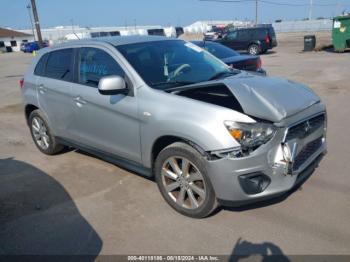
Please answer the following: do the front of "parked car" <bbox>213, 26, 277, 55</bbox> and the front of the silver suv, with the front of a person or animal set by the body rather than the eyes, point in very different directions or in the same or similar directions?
very different directions

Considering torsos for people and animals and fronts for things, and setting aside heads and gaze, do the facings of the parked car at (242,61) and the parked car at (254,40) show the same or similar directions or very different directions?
same or similar directions

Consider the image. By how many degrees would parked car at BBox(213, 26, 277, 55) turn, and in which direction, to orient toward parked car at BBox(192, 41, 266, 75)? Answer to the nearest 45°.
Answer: approximately 135° to its left

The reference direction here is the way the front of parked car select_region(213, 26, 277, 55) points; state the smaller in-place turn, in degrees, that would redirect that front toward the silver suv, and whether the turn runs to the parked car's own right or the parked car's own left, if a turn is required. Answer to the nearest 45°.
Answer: approximately 135° to the parked car's own left

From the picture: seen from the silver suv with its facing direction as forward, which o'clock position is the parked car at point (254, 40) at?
The parked car is roughly at 8 o'clock from the silver suv.

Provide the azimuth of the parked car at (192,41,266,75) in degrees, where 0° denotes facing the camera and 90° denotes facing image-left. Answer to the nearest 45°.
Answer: approximately 135°

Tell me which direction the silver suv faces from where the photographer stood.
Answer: facing the viewer and to the right of the viewer

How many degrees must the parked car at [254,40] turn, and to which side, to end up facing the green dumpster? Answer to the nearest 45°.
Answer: approximately 180°

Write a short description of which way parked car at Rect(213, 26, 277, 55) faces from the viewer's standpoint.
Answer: facing away from the viewer and to the left of the viewer

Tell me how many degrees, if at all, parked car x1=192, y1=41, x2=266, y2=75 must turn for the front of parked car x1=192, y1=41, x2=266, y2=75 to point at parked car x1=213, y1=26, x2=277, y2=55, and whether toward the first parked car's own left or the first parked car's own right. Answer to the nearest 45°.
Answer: approximately 45° to the first parked car's own right

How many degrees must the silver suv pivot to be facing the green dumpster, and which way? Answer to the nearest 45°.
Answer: approximately 90° to its left

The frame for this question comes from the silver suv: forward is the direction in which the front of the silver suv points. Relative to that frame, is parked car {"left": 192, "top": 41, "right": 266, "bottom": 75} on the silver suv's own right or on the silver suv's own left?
on the silver suv's own left
